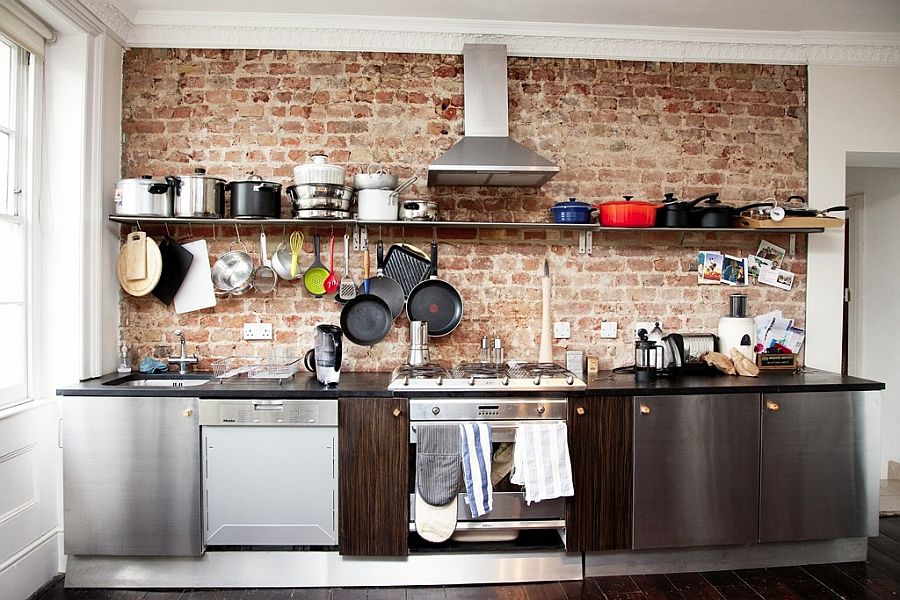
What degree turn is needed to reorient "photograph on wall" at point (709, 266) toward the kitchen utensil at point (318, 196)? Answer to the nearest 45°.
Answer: approximately 45° to its right

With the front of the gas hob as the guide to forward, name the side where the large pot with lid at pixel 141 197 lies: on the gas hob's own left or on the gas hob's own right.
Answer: on the gas hob's own right

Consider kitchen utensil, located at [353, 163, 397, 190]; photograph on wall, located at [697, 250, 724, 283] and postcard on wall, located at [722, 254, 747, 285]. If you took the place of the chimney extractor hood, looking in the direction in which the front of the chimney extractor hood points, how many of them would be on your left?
2

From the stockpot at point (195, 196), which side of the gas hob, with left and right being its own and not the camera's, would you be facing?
right

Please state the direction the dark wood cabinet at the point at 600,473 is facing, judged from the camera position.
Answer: facing the viewer

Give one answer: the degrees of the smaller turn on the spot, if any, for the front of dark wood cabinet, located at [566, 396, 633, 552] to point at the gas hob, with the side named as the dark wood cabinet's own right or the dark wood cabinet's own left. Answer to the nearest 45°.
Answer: approximately 90° to the dark wood cabinet's own right

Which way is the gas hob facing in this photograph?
toward the camera

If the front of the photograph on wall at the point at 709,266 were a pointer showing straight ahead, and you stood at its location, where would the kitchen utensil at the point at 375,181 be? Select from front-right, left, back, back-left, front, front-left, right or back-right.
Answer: front-right

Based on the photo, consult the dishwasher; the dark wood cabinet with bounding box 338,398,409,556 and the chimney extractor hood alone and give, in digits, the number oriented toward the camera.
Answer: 3

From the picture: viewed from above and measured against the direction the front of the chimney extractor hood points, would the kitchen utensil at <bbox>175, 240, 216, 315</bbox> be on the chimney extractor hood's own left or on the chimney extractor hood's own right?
on the chimney extractor hood's own right

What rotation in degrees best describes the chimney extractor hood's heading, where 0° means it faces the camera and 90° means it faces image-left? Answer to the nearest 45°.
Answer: approximately 0°

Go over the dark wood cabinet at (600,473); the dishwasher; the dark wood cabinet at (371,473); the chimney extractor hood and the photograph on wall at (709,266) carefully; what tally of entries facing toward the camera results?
5

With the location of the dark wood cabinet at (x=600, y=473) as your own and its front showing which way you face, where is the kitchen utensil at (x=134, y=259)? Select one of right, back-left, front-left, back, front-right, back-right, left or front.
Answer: right

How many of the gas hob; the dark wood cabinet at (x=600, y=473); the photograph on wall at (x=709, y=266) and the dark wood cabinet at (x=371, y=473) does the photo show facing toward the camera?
4
